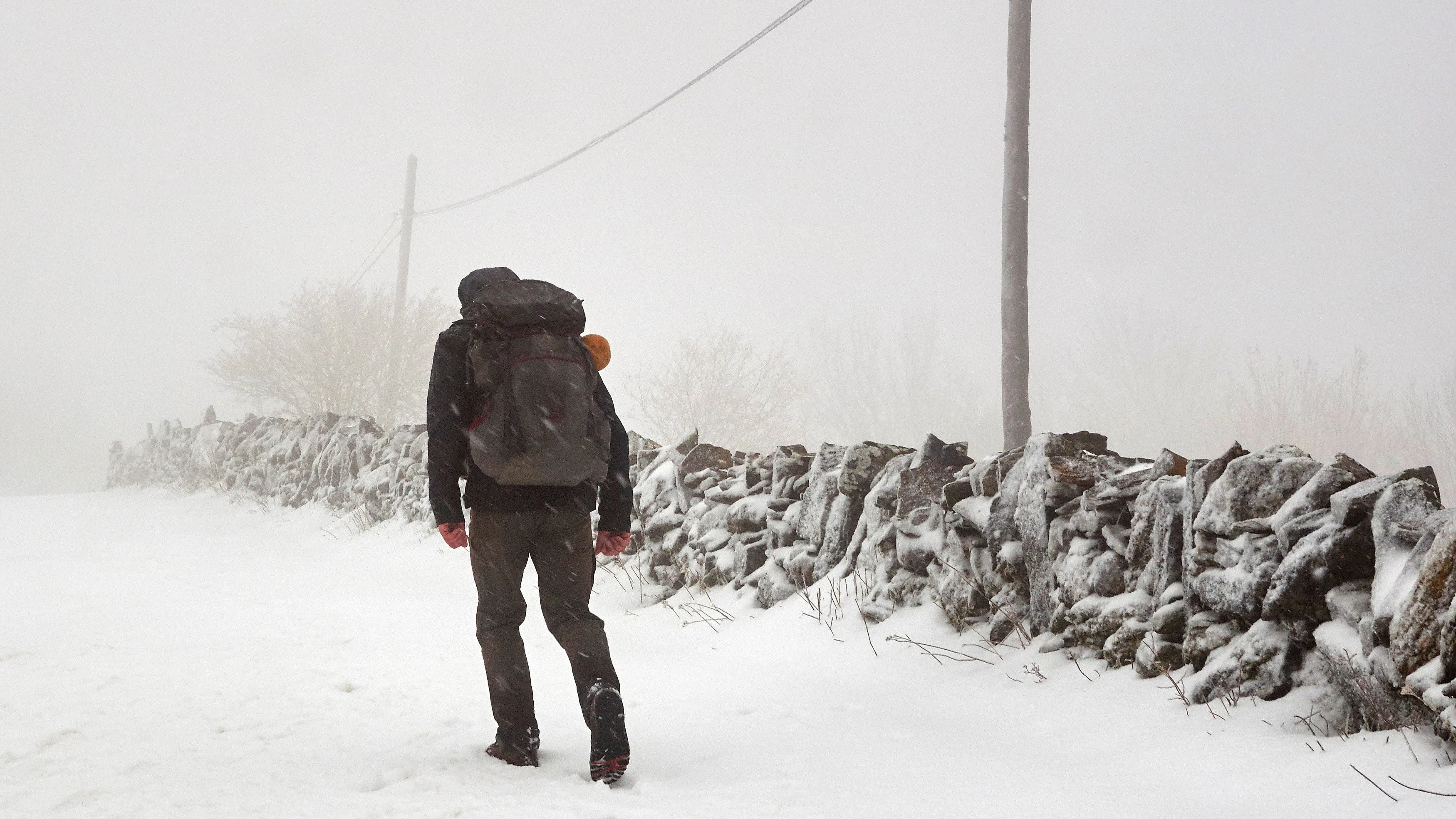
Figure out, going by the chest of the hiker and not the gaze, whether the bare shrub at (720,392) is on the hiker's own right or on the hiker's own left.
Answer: on the hiker's own right

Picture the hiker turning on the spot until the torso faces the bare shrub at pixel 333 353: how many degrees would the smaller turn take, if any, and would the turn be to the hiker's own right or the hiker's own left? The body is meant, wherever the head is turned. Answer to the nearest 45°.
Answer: approximately 45° to the hiker's own right

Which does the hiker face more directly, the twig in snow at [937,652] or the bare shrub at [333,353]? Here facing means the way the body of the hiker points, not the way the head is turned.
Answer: the bare shrub

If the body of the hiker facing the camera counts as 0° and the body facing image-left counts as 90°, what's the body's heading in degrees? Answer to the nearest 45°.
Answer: approximately 135°

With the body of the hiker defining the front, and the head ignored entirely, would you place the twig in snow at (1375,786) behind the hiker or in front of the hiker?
behind

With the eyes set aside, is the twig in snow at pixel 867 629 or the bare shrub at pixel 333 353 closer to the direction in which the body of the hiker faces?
the bare shrub

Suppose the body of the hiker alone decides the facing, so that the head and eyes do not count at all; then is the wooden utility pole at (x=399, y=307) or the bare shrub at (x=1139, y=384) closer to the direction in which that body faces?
the wooden utility pole
